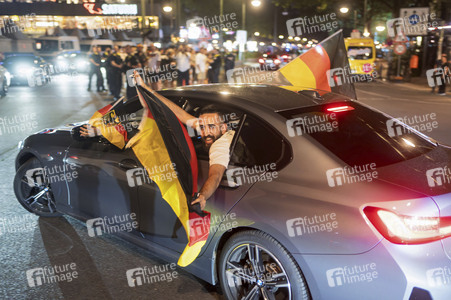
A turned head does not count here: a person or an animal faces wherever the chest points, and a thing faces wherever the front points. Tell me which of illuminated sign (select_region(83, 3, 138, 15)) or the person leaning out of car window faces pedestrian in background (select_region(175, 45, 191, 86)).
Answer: the illuminated sign

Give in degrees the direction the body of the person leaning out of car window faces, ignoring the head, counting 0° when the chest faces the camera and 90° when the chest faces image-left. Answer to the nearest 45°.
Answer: approximately 45°

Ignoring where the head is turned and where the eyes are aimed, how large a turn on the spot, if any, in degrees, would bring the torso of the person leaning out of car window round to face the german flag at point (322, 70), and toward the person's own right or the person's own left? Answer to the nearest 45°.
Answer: approximately 180°

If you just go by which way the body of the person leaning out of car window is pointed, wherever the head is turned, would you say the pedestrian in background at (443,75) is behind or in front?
behind

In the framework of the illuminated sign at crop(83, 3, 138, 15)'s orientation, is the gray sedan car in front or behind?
in front

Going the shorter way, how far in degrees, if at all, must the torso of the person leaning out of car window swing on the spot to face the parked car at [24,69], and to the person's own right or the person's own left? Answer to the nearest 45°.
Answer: approximately 135° to the person's own right

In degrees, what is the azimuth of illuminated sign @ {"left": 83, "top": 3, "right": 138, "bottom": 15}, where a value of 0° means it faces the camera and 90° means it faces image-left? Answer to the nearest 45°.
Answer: approximately 0°

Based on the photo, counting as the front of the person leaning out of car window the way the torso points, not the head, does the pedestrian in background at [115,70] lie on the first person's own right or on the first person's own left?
on the first person's own right

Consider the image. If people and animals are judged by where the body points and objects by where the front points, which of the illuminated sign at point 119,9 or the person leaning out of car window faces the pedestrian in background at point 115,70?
the illuminated sign

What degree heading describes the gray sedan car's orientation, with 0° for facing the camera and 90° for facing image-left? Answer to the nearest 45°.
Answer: approximately 135°

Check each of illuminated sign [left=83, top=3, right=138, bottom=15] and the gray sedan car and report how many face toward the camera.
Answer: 1

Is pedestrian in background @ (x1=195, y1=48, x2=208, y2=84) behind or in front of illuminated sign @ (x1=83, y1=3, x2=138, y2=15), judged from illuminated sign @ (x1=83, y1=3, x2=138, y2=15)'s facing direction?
in front

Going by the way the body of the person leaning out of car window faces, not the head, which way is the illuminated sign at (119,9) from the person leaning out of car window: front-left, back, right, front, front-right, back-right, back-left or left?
back-right

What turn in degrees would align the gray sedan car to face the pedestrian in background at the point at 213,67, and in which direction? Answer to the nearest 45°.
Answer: approximately 45° to its right
